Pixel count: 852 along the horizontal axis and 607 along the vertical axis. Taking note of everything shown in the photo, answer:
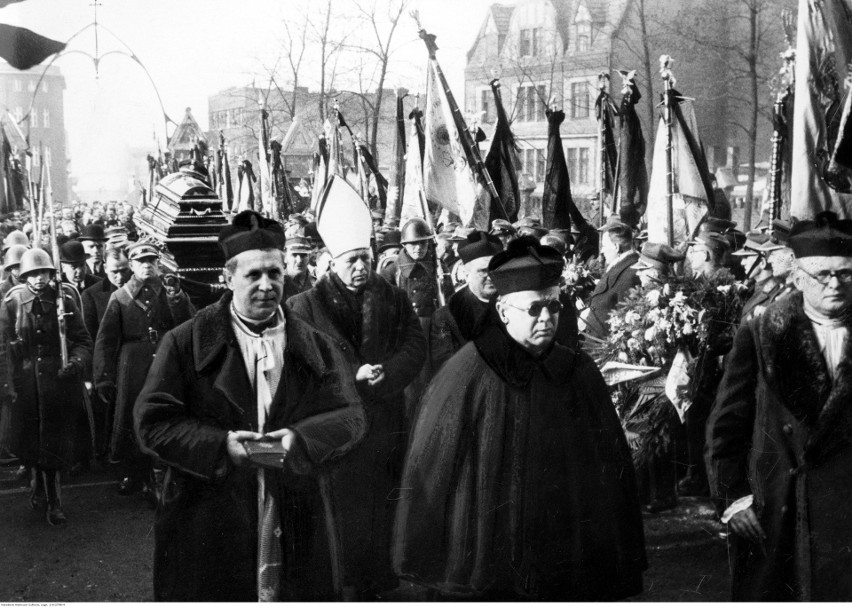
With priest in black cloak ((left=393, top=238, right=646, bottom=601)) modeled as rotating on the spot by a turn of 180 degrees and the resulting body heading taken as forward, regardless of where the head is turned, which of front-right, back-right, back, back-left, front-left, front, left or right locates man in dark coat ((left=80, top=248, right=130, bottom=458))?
front

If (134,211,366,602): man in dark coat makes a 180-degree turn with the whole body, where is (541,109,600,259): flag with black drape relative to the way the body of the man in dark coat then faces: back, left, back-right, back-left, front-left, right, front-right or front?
front-right

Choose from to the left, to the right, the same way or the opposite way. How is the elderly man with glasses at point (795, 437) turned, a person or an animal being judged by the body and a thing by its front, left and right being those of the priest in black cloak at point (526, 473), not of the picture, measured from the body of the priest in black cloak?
the same way

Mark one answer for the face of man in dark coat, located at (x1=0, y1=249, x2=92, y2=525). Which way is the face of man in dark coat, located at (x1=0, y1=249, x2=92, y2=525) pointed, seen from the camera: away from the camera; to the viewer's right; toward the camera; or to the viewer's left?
toward the camera

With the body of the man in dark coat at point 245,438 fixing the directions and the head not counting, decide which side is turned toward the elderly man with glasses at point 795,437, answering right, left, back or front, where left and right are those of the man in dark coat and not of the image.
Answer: left

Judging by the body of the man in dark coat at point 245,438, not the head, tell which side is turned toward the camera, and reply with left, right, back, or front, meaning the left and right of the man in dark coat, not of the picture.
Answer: front

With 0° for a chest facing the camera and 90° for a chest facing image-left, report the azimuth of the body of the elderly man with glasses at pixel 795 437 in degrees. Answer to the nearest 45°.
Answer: approximately 315°

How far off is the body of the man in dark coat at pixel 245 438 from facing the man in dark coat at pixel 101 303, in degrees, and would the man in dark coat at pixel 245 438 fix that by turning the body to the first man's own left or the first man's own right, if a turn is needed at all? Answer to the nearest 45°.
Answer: approximately 180°

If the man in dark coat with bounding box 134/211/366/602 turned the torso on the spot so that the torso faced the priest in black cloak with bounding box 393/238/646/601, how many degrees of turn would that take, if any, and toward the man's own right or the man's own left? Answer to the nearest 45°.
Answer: approximately 90° to the man's own left

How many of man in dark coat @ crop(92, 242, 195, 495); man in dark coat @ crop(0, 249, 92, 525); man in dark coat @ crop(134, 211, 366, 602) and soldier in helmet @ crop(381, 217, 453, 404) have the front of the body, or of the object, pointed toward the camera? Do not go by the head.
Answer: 4

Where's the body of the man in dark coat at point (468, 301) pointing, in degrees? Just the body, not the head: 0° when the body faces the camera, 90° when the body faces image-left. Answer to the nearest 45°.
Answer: approximately 315°

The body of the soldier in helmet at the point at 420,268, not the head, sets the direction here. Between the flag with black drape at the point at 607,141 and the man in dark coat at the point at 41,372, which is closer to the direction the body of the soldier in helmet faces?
the man in dark coat

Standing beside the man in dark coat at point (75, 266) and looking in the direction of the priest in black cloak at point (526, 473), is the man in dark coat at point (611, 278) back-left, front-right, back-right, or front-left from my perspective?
front-left

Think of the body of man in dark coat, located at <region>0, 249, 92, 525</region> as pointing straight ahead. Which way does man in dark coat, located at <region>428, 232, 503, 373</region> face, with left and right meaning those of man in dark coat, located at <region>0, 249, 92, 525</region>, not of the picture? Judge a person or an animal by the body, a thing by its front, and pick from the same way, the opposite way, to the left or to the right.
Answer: the same way

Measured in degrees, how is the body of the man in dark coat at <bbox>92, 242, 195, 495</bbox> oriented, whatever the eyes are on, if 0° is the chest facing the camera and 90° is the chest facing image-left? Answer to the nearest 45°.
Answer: approximately 0°

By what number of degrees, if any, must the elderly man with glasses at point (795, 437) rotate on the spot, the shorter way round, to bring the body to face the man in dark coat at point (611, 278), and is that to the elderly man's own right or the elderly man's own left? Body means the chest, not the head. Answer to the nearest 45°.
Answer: approximately 180°

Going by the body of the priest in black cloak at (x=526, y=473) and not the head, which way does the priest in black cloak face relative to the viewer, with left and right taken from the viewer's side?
facing the viewer and to the right of the viewer

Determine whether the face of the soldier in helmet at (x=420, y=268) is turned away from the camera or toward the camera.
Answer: toward the camera

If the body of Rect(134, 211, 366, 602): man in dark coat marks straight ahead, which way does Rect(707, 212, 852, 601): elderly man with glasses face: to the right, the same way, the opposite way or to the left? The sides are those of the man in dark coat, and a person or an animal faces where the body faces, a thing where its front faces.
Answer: the same way

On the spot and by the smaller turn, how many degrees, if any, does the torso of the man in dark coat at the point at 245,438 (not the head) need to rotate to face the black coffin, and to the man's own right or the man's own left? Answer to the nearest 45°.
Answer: approximately 180°
